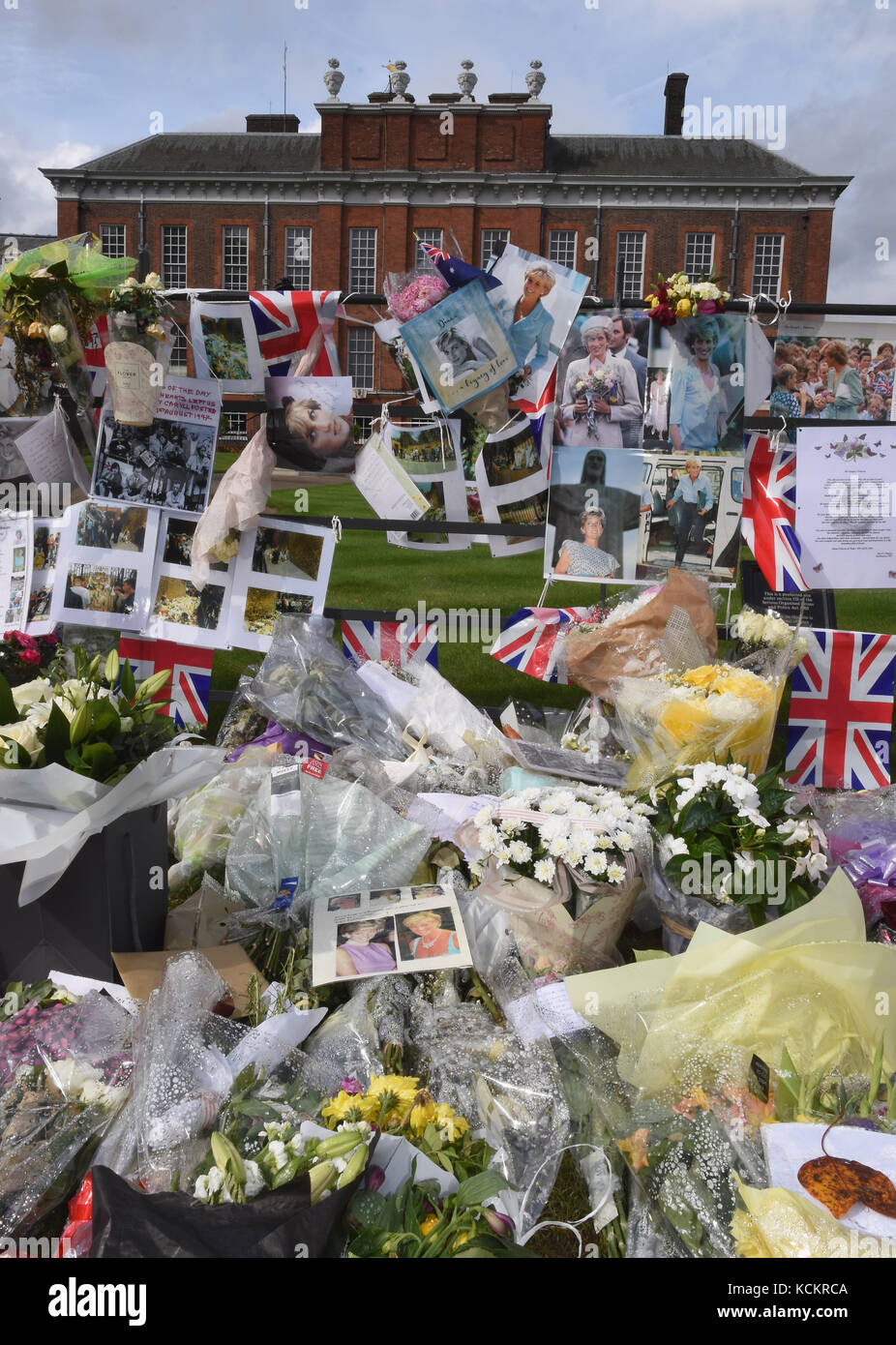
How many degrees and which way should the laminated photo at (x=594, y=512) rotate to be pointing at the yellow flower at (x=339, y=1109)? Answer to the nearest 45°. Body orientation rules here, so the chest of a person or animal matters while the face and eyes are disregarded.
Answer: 0° — it already faces it

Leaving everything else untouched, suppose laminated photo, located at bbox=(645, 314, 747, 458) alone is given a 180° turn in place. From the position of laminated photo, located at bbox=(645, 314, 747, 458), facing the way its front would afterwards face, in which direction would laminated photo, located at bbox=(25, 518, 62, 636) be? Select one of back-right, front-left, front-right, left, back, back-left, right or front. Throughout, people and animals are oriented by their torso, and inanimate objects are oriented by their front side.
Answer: left

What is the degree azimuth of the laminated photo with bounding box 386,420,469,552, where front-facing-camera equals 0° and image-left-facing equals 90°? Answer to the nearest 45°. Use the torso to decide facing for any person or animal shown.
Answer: approximately 0°

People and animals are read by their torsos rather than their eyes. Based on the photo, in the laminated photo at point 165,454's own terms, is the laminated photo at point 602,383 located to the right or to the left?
on its left

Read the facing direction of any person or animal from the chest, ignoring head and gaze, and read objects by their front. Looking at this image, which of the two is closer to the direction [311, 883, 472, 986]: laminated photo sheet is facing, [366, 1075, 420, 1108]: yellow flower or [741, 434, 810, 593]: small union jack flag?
the yellow flower

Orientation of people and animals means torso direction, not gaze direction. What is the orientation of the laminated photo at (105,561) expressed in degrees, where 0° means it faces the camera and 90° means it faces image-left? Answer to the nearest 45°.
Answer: approximately 0°

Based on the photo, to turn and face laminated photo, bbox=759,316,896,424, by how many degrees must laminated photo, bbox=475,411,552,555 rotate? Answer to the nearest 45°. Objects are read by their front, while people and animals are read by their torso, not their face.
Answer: approximately 90° to its left

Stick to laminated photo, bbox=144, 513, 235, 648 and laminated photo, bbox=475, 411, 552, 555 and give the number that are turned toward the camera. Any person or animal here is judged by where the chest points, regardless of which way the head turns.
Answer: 2
